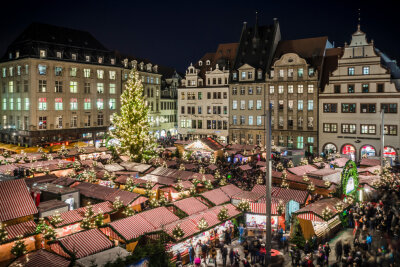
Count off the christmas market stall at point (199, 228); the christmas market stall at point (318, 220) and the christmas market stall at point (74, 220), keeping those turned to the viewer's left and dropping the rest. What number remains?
0

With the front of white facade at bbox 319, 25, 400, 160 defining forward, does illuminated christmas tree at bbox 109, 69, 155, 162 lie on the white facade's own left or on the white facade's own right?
on the white facade's own right

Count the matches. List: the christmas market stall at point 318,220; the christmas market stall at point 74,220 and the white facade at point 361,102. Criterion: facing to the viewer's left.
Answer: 0

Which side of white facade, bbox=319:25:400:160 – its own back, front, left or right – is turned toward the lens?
front

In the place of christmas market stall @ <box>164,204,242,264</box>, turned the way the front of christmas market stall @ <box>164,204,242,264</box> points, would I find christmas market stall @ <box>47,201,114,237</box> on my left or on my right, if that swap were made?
on my right

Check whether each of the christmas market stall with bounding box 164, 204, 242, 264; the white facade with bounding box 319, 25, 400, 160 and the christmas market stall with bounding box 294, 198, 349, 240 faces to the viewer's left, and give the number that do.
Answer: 0

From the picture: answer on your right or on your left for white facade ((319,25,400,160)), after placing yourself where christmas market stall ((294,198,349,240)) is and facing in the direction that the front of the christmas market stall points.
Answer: on your left

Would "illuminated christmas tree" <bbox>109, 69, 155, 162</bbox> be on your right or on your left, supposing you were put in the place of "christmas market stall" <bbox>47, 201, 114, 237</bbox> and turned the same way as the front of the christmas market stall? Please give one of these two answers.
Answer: on your left

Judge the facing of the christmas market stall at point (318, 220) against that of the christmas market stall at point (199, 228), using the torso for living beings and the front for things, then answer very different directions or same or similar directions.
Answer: same or similar directions

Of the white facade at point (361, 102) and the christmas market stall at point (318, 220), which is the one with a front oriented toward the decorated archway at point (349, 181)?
the white facade

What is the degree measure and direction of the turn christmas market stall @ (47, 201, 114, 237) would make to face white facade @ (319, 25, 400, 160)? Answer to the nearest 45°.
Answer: approximately 90° to its left

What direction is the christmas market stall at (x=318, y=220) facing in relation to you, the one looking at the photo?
facing the viewer and to the right of the viewer

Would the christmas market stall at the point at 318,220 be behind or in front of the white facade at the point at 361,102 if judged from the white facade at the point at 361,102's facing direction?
in front
